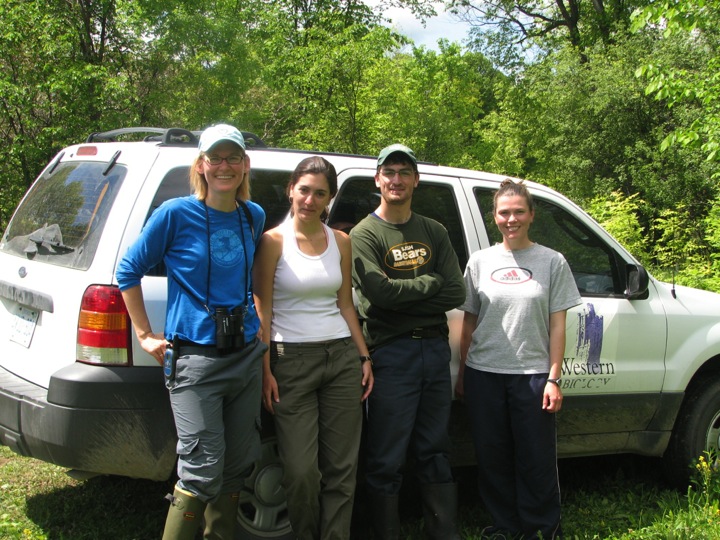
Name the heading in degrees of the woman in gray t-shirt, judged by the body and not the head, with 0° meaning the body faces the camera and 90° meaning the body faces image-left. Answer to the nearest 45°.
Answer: approximately 0°

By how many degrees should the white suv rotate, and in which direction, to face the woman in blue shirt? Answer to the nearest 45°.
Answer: approximately 90° to its right

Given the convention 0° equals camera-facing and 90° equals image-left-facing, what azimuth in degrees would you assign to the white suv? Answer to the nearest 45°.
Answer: approximately 225°

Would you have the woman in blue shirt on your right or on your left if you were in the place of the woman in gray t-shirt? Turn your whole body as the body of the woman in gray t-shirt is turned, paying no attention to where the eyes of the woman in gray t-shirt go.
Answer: on your right
